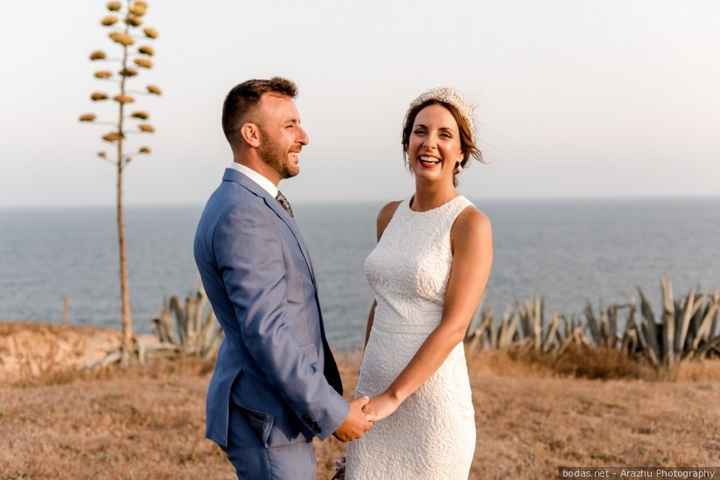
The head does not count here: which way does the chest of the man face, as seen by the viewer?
to the viewer's right

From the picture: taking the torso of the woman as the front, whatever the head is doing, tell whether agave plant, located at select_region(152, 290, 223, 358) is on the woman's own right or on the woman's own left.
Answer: on the woman's own right

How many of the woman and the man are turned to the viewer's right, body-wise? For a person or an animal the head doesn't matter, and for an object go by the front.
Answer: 1

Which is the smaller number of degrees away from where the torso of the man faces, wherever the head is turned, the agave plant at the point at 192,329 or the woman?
the woman

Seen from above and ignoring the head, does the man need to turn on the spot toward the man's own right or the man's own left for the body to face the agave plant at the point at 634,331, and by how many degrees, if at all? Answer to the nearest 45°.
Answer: approximately 45° to the man's own left

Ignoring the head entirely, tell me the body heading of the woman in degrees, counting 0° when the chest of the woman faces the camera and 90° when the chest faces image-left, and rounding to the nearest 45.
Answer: approximately 45°

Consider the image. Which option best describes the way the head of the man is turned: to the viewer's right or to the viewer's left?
to the viewer's right

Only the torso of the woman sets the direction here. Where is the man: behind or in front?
in front
